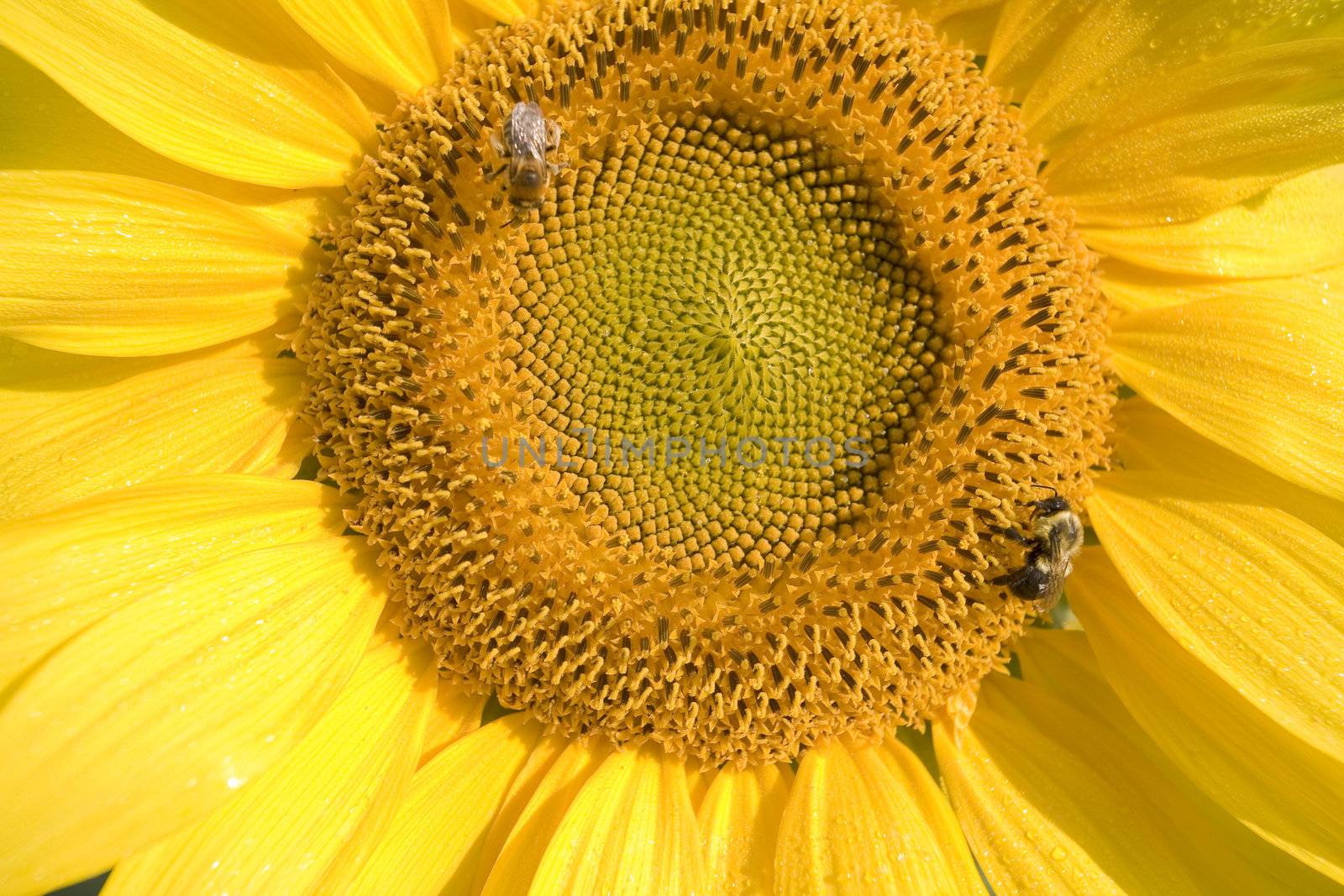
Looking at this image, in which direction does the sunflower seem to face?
toward the camera

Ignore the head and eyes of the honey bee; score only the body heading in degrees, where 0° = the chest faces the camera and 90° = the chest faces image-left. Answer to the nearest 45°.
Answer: approximately 0°

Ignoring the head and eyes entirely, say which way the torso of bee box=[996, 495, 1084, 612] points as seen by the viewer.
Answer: away from the camera

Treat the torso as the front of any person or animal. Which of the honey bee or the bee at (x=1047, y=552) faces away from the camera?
the bee

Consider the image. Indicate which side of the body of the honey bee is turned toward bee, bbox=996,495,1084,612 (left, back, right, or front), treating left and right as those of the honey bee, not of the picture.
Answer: left

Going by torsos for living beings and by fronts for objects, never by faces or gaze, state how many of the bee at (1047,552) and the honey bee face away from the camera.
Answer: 1
